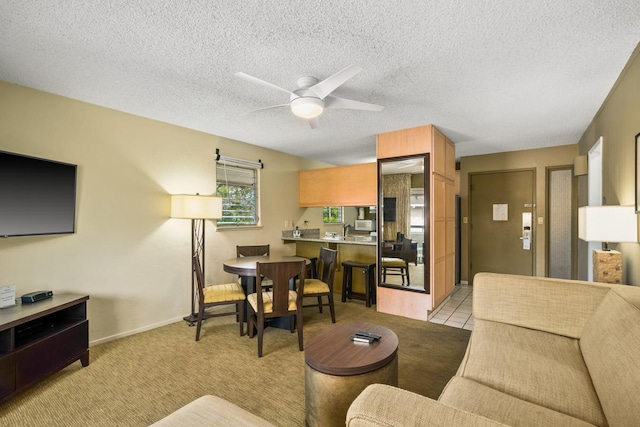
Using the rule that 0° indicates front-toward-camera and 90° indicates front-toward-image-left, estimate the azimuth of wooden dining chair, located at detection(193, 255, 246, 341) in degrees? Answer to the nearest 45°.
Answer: approximately 270°

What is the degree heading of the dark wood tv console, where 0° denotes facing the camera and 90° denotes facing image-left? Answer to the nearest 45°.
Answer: approximately 315°

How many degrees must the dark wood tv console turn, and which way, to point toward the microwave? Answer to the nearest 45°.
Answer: approximately 45° to its left

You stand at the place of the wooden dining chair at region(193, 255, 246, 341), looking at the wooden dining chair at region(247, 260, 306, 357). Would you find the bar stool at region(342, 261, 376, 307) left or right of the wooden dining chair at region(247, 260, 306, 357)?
left

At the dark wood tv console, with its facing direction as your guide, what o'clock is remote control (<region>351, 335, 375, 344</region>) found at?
The remote control is roughly at 12 o'clock from the dark wood tv console.

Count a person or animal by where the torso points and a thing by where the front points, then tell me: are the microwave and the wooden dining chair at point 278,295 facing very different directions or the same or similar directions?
very different directions

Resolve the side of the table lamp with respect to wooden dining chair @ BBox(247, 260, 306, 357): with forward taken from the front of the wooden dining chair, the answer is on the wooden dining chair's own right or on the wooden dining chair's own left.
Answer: on the wooden dining chair's own right

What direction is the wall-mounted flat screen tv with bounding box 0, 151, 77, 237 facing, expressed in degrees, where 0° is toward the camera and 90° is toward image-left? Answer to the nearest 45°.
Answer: approximately 315°

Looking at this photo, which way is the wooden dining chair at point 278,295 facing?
away from the camera

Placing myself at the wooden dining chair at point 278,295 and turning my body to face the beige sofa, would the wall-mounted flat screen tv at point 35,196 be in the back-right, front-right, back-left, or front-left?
back-right

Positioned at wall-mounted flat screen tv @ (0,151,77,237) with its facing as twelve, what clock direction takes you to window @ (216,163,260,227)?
The window is roughly at 10 o'clock from the wall-mounted flat screen tv.

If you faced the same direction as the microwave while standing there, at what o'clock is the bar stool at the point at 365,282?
The bar stool is roughly at 12 o'clock from the microwave.

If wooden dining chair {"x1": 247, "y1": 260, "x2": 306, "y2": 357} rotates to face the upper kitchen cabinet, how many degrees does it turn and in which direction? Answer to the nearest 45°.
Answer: approximately 45° to its right

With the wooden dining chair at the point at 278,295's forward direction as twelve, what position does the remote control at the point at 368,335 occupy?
The remote control is roughly at 5 o'clock from the wooden dining chair.
